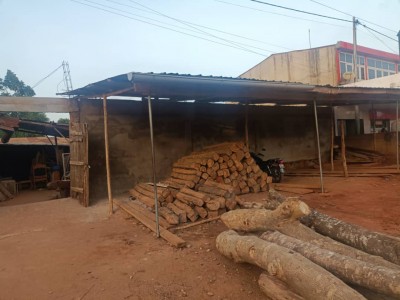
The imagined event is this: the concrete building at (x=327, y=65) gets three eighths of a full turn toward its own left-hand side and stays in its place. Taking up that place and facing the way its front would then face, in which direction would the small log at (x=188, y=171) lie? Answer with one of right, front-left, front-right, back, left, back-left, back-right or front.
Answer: back

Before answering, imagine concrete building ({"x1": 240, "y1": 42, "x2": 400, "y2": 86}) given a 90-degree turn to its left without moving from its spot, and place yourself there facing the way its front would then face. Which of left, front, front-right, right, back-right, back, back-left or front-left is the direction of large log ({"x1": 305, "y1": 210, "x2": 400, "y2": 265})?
back-right

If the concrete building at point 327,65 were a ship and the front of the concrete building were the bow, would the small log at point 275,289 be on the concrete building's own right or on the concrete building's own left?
on the concrete building's own right

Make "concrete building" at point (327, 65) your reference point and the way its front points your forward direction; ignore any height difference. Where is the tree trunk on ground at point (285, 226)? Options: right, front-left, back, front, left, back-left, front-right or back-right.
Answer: front-right

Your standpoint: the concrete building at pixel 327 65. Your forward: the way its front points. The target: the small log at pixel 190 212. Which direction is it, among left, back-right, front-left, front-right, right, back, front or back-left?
front-right

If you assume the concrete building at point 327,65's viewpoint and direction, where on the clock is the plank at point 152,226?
The plank is roughly at 2 o'clock from the concrete building.

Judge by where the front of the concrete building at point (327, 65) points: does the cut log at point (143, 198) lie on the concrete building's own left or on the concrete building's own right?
on the concrete building's own right

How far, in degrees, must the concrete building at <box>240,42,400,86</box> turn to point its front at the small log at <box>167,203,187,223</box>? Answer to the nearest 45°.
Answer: approximately 45° to its right

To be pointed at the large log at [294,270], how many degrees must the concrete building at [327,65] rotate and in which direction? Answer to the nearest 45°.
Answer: approximately 45° to its right

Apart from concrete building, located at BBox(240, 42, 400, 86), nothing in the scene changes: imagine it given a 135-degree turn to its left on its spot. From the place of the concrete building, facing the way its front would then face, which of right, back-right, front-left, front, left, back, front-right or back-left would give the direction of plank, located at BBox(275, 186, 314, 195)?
back

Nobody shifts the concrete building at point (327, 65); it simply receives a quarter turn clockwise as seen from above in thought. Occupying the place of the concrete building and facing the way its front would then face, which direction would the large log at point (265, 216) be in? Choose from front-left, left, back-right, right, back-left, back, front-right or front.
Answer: front-left

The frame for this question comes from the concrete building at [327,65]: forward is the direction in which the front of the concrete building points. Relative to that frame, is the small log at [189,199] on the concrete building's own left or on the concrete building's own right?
on the concrete building's own right

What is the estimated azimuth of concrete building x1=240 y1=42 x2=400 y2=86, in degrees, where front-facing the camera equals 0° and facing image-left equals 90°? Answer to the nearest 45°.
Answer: approximately 315°

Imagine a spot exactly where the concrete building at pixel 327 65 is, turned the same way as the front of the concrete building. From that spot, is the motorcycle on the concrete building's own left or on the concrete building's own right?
on the concrete building's own right

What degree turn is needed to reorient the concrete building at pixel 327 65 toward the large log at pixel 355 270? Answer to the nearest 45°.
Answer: approximately 45° to its right
